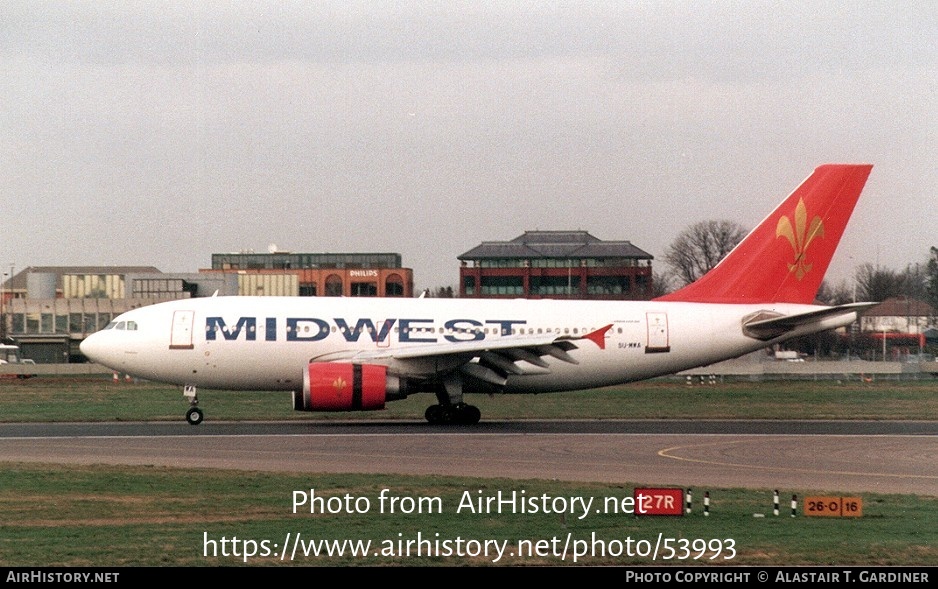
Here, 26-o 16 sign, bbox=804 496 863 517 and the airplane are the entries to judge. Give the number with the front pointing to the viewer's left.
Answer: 1

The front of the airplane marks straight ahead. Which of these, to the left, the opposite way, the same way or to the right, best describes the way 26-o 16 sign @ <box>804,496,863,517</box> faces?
to the left

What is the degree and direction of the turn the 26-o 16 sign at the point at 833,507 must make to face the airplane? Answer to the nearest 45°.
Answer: approximately 135° to its right

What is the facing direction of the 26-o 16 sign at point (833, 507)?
toward the camera

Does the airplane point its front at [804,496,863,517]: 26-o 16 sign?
no

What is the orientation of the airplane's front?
to the viewer's left
